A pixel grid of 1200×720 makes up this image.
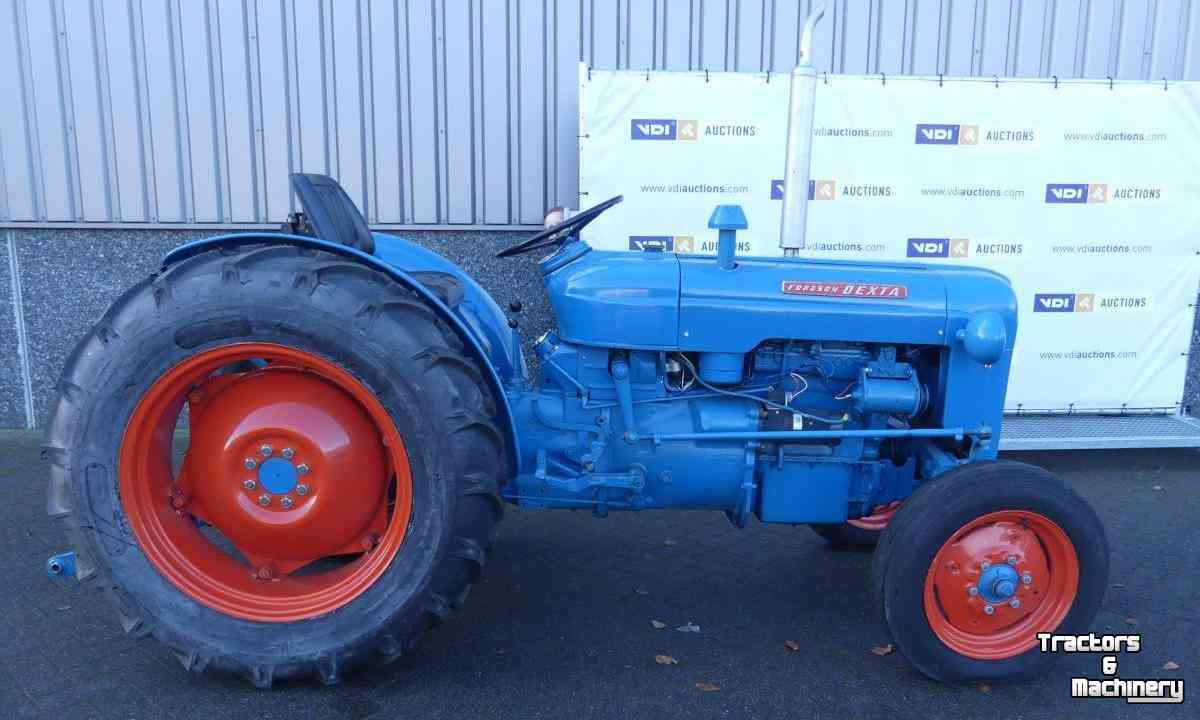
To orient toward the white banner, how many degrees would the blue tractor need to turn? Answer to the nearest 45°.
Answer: approximately 45° to its left

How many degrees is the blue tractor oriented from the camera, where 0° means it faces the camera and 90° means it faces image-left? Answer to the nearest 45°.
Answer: approximately 270°

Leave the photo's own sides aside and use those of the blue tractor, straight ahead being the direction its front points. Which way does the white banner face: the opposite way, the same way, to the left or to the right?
to the right

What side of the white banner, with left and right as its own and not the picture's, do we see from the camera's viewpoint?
front

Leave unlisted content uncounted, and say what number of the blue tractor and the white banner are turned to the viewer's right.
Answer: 1

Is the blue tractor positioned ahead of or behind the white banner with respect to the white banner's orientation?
ahead
